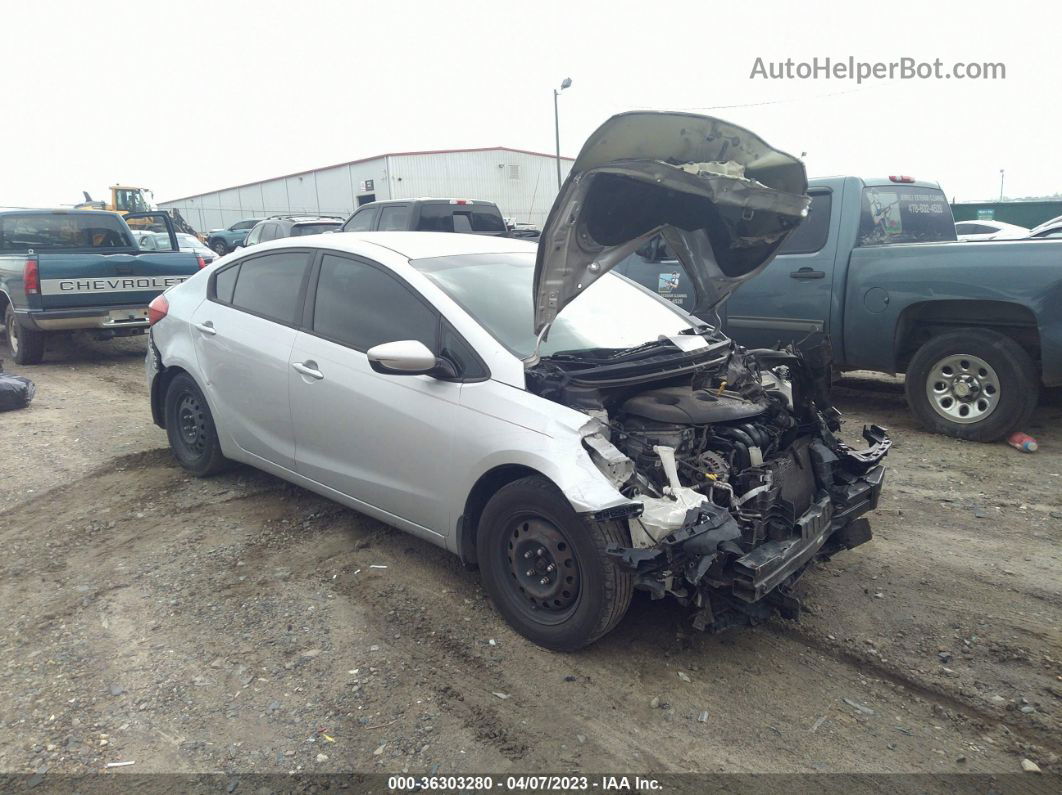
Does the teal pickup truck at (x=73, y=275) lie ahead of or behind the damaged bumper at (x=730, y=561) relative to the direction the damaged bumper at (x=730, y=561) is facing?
behind

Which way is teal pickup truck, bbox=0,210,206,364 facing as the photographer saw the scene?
facing away from the viewer and to the left of the viewer

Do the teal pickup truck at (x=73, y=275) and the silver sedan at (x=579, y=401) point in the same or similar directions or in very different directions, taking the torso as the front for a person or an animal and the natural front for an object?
very different directions

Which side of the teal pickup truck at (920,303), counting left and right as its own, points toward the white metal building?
front

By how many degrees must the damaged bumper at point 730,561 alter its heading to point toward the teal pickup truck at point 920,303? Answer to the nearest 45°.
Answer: approximately 135° to its left

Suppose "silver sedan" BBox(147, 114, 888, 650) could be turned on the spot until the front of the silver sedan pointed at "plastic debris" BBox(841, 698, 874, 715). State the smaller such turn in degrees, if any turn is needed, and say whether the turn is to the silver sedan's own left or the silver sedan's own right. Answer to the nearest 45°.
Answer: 0° — it already faces it

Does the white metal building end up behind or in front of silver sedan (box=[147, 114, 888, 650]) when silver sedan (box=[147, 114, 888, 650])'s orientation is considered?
behind

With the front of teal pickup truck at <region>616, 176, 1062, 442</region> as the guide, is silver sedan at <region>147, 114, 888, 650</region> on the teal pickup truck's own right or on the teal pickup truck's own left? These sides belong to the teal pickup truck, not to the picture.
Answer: on the teal pickup truck's own left

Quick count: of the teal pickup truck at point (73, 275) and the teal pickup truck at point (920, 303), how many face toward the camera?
0

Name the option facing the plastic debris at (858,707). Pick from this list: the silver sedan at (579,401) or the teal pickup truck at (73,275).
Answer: the silver sedan

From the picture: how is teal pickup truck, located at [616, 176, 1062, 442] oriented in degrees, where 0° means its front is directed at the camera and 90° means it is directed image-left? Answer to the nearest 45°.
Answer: approximately 135°

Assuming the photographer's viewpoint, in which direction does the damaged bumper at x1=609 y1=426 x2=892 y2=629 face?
facing the viewer and to the right of the viewer

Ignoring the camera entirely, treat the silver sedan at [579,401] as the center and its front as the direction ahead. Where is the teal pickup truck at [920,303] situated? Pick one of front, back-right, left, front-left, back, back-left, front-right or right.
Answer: left

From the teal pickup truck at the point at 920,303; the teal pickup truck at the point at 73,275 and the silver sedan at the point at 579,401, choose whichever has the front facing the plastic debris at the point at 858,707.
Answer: the silver sedan
